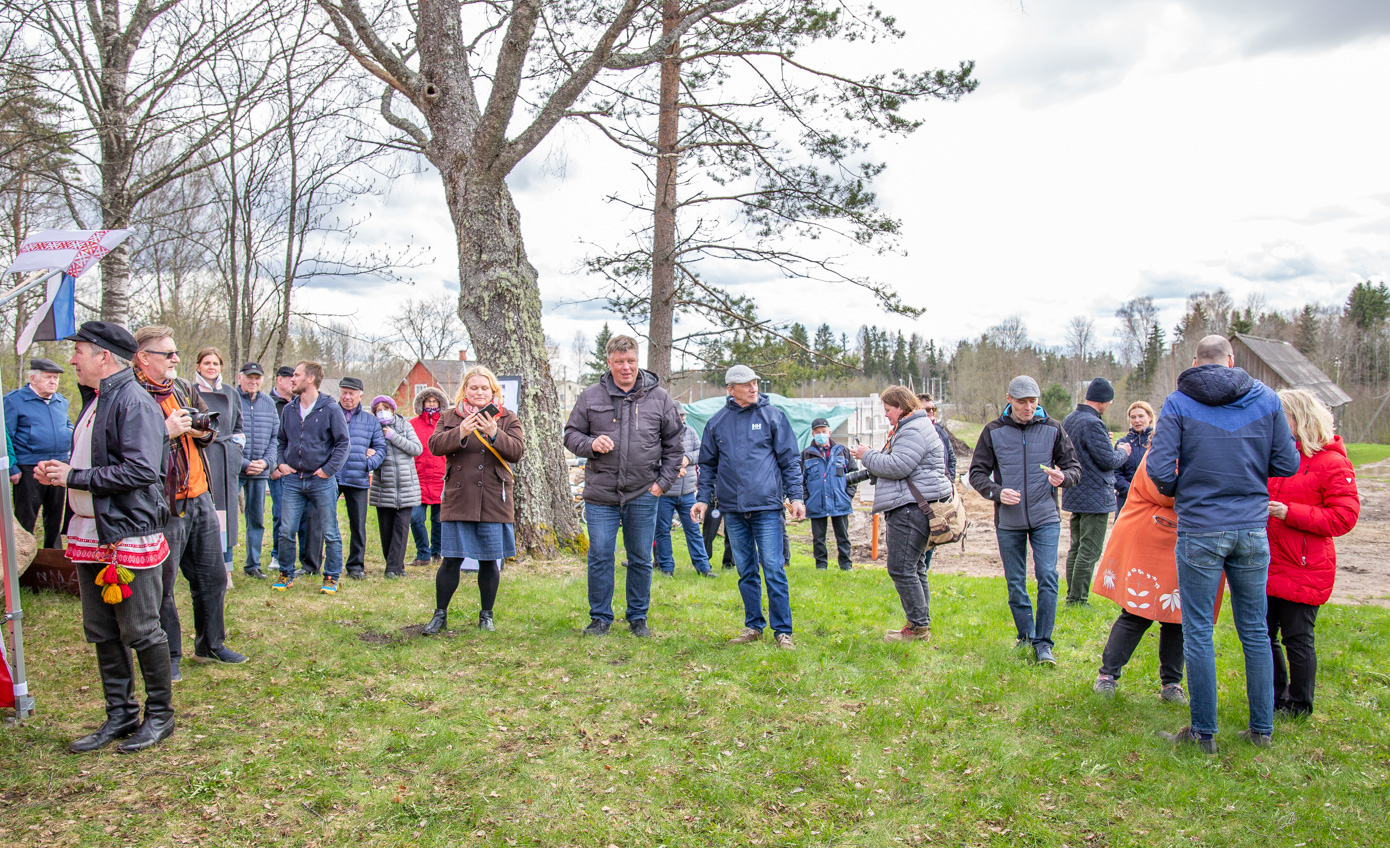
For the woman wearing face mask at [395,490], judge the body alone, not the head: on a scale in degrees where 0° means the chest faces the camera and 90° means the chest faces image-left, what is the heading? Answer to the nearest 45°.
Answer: approximately 45°

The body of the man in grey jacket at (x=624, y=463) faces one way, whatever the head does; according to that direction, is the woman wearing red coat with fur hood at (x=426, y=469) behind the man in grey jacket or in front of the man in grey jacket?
behind

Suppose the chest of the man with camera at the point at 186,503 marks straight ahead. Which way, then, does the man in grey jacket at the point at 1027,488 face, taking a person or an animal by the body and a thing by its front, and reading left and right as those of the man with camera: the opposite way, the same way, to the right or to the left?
to the right

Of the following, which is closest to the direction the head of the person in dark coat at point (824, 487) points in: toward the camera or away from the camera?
toward the camera

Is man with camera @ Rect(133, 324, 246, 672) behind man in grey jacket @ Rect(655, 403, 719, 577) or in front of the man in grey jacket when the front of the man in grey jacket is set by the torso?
in front

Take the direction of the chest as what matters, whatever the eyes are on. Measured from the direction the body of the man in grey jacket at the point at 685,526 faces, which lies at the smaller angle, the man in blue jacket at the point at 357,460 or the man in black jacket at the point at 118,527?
the man in black jacket

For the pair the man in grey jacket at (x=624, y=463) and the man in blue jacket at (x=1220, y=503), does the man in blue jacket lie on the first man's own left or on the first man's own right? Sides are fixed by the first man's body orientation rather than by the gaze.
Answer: on the first man's own left

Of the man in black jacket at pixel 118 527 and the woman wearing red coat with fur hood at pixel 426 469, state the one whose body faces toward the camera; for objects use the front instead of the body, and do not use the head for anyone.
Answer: the woman wearing red coat with fur hood

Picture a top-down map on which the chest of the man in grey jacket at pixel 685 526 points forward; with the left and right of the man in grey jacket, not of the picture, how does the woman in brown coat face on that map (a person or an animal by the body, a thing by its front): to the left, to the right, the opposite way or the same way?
the same way

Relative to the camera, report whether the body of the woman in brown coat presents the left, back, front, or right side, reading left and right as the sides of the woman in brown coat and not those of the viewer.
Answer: front

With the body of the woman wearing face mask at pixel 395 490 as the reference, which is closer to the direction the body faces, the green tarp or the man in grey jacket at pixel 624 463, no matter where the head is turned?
the man in grey jacket

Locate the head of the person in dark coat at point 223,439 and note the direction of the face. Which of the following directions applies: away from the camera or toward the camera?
toward the camera

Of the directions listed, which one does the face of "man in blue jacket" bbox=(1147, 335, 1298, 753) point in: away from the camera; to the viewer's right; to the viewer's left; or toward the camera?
away from the camera

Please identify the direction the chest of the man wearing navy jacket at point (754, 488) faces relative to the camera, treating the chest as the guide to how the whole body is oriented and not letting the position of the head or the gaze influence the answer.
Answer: toward the camera

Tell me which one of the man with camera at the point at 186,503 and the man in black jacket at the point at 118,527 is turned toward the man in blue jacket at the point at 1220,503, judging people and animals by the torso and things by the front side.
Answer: the man with camera

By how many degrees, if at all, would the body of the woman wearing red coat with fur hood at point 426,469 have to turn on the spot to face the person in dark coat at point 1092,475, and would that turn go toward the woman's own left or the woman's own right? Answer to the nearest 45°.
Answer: approximately 45° to the woman's own left

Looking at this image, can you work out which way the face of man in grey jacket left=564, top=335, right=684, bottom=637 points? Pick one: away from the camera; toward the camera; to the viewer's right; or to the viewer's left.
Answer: toward the camera

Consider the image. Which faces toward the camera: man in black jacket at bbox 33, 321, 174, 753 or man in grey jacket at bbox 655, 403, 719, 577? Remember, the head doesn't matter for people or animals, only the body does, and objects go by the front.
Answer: the man in grey jacket

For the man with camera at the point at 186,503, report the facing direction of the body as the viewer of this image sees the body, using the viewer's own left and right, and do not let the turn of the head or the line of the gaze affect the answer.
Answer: facing the viewer and to the right of the viewer
